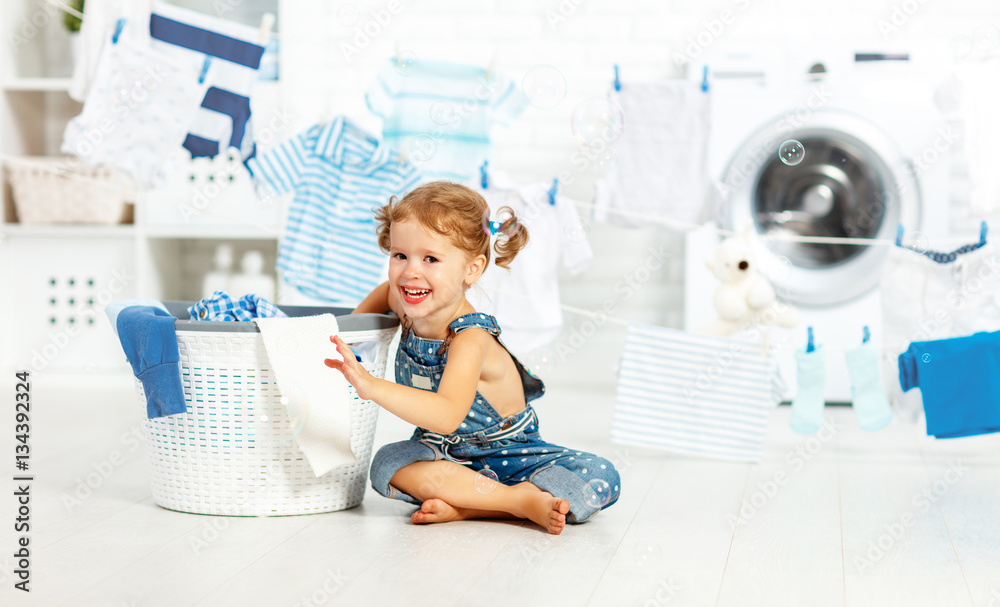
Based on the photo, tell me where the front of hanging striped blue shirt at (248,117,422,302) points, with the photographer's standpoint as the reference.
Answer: facing the viewer

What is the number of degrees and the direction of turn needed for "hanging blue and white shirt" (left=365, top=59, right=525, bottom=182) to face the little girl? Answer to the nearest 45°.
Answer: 0° — it already faces them

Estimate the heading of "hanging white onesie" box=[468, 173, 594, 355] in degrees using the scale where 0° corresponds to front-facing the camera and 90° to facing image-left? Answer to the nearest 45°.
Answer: approximately 0°

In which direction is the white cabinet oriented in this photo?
toward the camera

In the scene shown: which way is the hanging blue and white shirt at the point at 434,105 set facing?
toward the camera

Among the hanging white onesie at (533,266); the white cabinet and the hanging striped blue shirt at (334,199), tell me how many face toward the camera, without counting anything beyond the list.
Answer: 3

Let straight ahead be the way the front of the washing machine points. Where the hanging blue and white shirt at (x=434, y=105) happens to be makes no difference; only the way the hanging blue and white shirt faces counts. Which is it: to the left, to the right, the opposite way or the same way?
the same way

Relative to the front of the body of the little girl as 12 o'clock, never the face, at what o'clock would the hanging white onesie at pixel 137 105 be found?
The hanging white onesie is roughly at 3 o'clock from the little girl.

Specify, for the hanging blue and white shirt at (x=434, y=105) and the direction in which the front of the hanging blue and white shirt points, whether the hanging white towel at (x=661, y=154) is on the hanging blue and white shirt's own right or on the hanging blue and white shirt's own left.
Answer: on the hanging blue and white shirt's own left

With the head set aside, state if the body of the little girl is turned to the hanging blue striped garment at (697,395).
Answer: no

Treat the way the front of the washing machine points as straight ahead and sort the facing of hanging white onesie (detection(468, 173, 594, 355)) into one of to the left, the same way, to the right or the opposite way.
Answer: the same way

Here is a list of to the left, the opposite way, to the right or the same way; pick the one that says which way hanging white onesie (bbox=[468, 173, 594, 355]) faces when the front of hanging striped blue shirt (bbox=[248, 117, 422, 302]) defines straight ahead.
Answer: the same way

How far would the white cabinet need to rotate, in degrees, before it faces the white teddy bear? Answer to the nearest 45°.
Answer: approximately 45° to its left

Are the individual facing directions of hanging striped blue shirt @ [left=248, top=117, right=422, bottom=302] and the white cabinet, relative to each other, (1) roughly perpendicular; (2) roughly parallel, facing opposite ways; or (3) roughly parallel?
roughly parallel

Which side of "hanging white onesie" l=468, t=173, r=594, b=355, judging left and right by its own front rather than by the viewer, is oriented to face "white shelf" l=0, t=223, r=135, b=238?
right

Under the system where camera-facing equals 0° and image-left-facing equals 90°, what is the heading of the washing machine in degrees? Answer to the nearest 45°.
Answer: approximately 0°

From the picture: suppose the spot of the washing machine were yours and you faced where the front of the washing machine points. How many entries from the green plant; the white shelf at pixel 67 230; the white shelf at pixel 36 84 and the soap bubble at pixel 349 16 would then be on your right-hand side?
4

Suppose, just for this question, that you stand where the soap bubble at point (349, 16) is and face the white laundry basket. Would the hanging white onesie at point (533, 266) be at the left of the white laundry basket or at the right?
left

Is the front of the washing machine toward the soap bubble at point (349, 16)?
no
